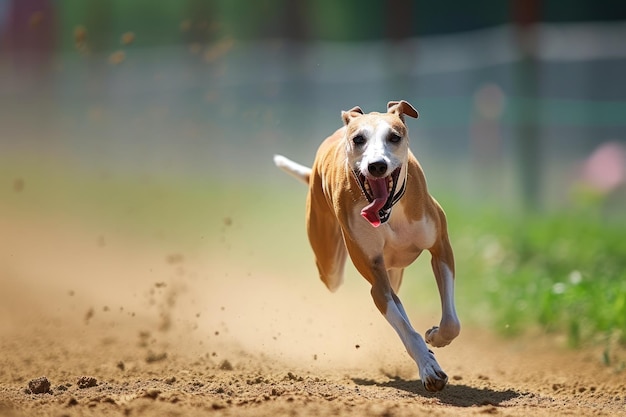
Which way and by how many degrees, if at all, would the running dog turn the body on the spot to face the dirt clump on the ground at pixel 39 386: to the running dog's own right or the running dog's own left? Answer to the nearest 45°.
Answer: approximately 135° to the running dog's own right

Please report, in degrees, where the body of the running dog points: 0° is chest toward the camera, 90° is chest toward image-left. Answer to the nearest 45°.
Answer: approximately 315°
